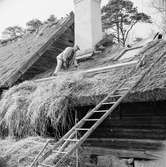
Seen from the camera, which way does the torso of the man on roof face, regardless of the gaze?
to the viewer's right
